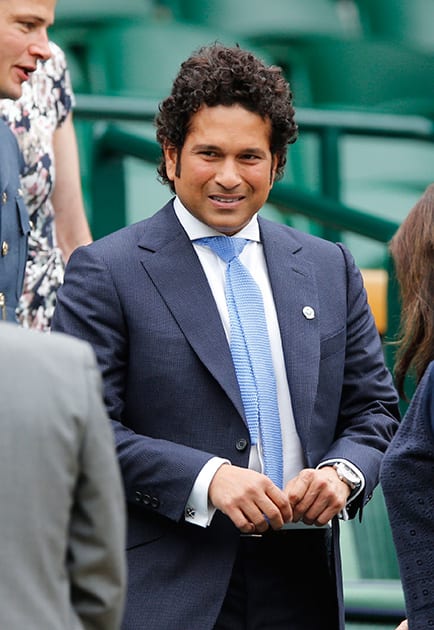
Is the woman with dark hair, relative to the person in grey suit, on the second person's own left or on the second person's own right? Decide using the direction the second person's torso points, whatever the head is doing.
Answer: on the second person's own right

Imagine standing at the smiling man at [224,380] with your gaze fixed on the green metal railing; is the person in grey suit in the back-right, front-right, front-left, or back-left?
back-left

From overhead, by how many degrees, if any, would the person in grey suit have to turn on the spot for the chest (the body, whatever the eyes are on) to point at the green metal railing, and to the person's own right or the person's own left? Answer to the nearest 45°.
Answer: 0° — they already face it

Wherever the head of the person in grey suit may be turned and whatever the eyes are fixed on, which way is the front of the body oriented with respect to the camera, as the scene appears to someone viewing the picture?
away from the camera

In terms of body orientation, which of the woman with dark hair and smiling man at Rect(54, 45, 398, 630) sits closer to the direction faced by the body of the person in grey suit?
the smiling man
